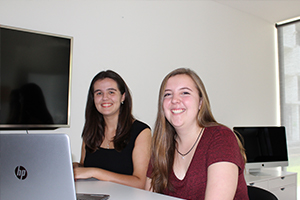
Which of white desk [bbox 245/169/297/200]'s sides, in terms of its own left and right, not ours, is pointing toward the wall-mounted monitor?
right

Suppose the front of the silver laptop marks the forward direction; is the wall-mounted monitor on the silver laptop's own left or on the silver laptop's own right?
on the silver laptop's own left

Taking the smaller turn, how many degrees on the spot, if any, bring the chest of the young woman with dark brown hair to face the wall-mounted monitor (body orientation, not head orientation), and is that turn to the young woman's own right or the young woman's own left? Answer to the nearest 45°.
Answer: approximately 90° to the young woman's own right

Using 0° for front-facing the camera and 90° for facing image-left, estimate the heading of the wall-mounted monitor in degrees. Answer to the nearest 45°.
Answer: approximately 315°

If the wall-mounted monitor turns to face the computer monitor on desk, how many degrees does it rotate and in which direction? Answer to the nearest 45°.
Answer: approximately 45° to its left

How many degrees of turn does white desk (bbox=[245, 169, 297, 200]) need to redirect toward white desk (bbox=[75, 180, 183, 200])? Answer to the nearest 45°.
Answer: approximately 45° to its right

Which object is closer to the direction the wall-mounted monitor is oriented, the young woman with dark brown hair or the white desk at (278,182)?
the young woman with dark brown hair

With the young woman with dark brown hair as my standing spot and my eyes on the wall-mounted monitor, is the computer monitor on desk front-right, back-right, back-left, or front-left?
back-right
